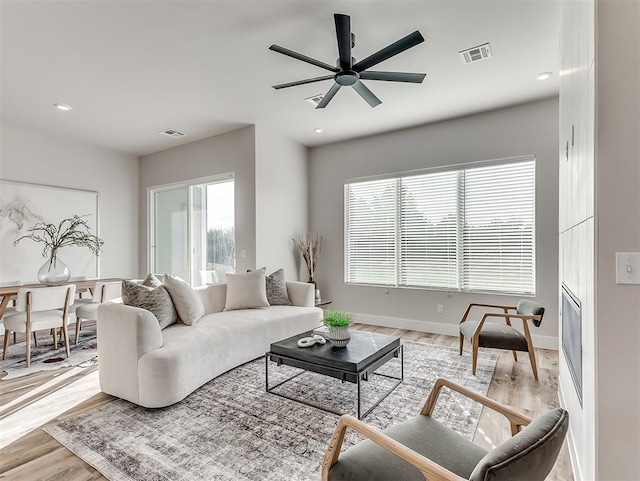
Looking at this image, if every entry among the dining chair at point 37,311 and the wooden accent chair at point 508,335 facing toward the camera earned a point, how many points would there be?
0

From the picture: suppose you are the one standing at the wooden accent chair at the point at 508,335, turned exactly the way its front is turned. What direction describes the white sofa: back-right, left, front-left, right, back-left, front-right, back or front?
front-left

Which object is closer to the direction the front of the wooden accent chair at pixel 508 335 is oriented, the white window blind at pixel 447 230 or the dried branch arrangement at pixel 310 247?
the dried branch arrangement

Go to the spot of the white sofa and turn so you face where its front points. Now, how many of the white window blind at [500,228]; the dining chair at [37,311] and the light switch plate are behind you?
1

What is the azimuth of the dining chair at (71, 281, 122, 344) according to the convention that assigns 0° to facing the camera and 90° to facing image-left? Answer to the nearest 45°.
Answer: approximately 135°

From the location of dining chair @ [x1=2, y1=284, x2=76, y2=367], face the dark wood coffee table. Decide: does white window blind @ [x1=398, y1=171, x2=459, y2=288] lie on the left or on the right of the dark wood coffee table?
left

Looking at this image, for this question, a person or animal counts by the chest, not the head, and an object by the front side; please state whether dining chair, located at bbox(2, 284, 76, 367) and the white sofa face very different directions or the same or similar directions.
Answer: very different directions

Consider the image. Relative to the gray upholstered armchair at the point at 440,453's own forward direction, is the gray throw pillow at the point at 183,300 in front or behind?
in front

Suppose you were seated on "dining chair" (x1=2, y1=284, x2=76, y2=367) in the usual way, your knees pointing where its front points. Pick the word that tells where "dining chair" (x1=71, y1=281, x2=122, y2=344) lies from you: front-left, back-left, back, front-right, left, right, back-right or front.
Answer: right

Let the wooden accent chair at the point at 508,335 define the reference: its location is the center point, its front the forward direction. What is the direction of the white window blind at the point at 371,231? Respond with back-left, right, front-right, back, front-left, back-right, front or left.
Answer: front-right

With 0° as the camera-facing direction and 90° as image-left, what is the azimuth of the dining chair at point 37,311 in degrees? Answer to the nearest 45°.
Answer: approximately 135°

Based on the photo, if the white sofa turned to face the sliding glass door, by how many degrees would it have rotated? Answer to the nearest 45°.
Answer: approximately 135° to its left
